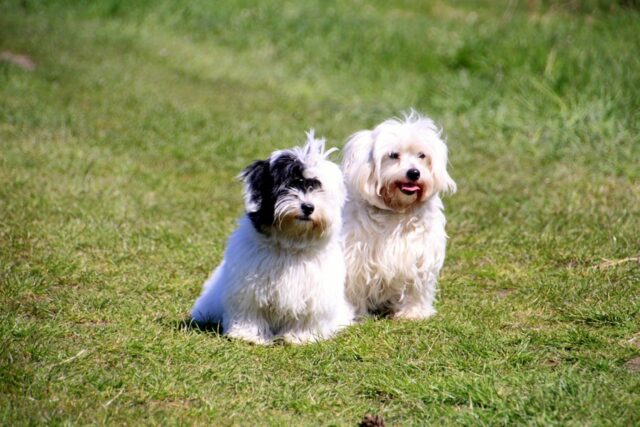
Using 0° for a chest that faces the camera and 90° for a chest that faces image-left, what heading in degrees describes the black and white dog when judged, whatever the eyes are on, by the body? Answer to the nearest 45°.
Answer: approximately 315°

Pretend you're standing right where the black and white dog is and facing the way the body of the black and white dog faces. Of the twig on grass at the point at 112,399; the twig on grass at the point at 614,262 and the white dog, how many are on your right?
1

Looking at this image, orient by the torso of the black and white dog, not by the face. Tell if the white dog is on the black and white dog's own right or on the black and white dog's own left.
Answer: on the black and white dog's own left

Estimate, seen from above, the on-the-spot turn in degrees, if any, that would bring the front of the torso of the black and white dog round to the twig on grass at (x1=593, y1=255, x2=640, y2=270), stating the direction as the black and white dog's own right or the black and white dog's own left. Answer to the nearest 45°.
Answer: approximately 90° to the black and white dog's own left

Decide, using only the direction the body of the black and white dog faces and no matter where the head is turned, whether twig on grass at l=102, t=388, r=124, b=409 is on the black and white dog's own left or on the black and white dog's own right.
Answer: on the black and white dog's own right

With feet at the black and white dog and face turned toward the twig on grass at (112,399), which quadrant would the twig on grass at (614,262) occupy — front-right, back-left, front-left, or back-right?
back-left

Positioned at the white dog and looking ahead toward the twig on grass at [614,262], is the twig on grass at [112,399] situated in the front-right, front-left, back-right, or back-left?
back-right
